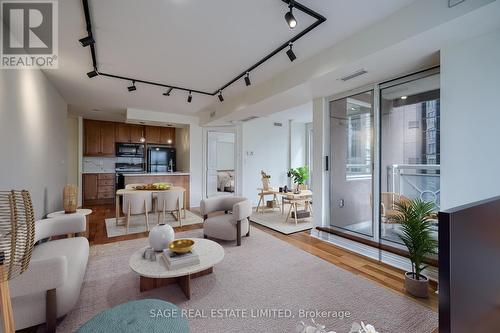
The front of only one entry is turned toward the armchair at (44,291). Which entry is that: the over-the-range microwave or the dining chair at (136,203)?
the over-the-range microwave

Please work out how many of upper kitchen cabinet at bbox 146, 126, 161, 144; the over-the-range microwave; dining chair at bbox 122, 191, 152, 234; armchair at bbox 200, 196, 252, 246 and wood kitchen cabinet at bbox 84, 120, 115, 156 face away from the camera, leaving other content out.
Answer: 1

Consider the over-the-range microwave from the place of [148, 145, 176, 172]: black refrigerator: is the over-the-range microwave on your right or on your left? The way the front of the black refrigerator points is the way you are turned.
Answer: on your right

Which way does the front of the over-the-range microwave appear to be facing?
toward the camera

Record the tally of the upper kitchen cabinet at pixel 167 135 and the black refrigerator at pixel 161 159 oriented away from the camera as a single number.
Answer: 0

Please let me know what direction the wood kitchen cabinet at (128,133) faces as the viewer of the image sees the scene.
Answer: facing the viewer

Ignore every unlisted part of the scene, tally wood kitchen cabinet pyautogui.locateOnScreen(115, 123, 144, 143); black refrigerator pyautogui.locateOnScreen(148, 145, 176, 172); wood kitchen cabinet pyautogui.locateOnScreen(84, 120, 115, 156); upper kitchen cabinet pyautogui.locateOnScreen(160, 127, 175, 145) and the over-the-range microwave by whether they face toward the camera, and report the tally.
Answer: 5

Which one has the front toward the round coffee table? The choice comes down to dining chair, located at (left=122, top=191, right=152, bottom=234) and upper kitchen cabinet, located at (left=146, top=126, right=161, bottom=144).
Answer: the upper kitchen cabinet

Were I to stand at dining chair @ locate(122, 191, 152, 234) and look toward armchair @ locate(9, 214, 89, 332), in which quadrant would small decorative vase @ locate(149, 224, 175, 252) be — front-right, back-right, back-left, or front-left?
front-left

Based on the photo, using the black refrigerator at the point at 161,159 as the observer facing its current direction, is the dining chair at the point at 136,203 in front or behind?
in front

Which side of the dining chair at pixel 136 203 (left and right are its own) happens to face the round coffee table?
back

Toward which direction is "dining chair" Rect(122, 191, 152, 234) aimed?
away from the camera

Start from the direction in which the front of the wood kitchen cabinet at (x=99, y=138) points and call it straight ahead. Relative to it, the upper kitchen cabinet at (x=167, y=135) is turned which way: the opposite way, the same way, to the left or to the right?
the same way

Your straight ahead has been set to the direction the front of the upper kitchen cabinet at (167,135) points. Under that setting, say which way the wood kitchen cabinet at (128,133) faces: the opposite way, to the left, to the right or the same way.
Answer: the same way

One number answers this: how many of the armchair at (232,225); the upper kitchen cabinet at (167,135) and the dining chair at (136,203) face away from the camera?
1

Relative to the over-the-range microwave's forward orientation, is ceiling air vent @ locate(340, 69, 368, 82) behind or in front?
in front

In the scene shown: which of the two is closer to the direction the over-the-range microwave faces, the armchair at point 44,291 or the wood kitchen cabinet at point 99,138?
the armchair

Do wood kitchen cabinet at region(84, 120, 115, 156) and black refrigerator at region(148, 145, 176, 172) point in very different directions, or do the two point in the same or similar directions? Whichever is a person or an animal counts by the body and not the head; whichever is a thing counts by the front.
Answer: same or similar directions

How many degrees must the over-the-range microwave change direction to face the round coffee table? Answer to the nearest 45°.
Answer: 0° — it already faces it

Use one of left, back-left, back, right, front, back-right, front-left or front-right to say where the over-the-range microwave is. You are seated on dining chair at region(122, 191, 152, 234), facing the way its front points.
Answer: front

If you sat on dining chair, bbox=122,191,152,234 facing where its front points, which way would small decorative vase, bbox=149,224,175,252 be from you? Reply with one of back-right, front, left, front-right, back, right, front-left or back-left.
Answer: back

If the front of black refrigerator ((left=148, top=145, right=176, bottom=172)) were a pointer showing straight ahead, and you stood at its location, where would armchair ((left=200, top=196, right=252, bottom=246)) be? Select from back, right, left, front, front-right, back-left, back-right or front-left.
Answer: front
